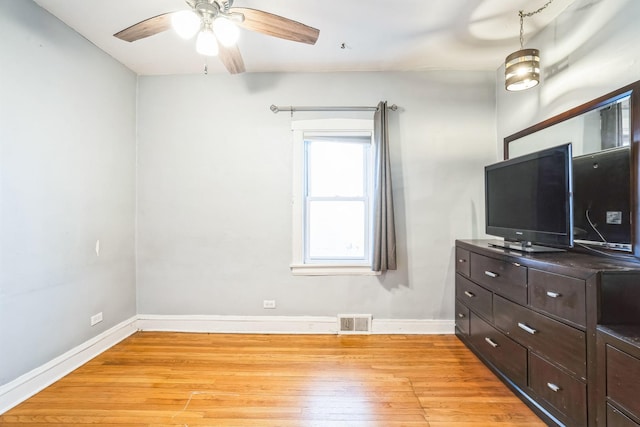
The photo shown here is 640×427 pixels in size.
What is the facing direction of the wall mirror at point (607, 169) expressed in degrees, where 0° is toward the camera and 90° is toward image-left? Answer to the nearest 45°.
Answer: approximately 45°

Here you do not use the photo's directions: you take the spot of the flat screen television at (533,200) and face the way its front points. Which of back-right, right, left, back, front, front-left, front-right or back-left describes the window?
front-right

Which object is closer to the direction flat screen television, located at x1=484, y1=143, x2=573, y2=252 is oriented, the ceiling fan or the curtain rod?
the ceiling fan

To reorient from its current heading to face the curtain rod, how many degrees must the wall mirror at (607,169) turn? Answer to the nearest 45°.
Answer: approximately 45° to its right

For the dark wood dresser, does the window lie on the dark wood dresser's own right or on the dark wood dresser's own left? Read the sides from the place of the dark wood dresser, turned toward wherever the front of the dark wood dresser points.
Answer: on the dark wood dresser's own right

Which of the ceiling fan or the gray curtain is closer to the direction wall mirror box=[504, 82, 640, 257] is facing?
the ceiling fan

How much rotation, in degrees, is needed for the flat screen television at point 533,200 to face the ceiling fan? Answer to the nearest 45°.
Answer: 0° — it already faces it

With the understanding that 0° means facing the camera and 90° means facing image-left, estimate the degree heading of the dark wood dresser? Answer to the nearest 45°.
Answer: approximately 45°

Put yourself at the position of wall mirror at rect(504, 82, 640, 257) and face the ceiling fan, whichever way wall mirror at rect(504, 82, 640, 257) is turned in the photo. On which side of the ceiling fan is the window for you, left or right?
right

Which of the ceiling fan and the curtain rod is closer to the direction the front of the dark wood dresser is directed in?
the ceiling fan

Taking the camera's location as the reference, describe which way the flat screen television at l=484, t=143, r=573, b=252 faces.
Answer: facing the viewer and to the left of the viewer
